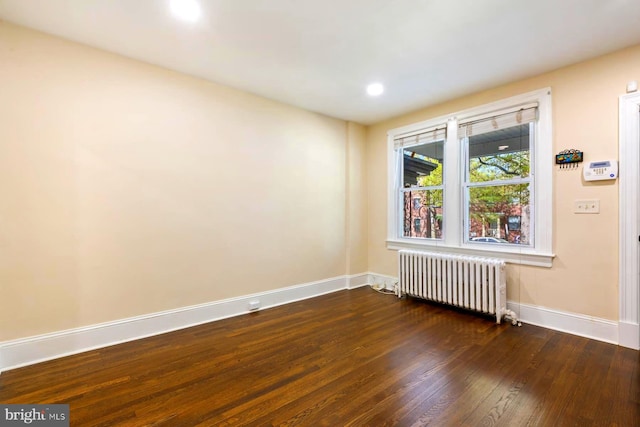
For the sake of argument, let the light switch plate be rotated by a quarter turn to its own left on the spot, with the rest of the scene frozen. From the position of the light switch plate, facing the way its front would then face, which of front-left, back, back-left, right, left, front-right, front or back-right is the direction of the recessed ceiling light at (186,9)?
back-right

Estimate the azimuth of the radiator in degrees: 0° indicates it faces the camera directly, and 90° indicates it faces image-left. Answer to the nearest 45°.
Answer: approximately 45°

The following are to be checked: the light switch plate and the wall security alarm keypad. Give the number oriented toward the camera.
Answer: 2

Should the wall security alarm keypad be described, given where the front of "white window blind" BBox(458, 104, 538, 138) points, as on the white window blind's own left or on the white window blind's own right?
on the white window blind's own left

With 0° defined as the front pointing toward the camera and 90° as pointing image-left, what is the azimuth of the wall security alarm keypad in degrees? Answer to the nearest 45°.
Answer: approximately 0°

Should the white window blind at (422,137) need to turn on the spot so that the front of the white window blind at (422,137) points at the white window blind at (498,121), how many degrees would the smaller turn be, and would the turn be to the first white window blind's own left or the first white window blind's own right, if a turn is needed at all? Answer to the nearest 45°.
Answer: approximately 90° to the first white window blind's own left
